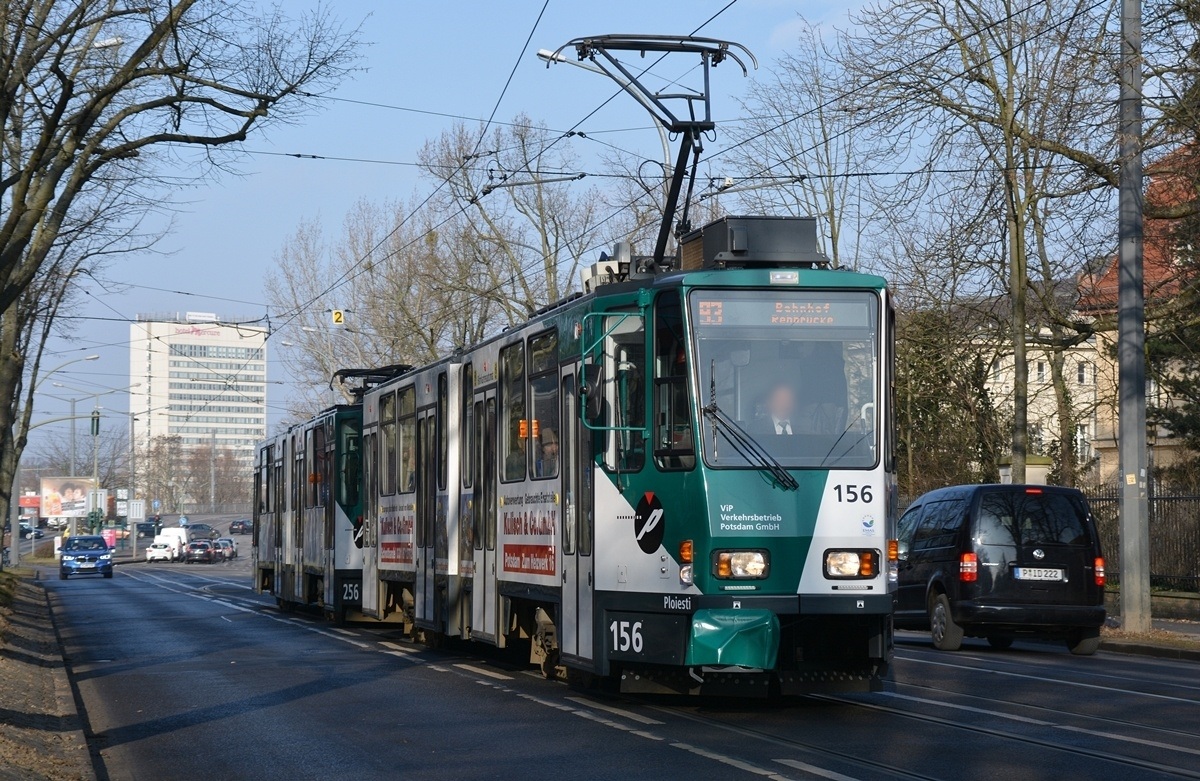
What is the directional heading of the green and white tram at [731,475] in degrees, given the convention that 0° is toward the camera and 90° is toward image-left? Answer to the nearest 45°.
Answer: approximately 315°

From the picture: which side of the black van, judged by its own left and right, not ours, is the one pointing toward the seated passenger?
left

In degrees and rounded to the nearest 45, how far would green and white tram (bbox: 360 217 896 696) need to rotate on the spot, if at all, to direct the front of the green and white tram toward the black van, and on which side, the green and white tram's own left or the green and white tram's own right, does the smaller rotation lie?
approximately 90° to the green and white tram's own left

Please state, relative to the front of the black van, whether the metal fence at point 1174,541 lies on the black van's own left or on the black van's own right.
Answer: on the black van's own right

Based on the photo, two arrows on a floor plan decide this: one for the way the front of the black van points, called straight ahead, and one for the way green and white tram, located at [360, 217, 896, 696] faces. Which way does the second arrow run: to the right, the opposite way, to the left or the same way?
the opposite way

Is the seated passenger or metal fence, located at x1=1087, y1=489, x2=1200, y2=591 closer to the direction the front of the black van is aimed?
the metal fence

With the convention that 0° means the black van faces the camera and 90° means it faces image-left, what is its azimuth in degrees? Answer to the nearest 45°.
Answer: approximately 135°
